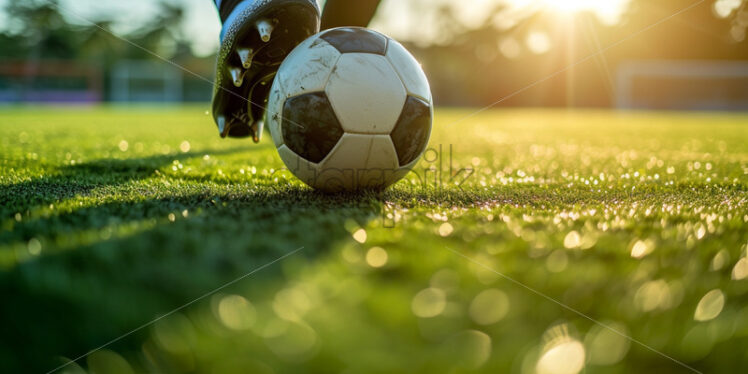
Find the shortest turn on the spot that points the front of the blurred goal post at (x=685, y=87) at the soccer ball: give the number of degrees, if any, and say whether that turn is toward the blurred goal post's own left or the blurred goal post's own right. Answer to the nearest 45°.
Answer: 0° — it already faces it

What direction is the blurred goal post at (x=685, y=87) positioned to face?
toward the camera
